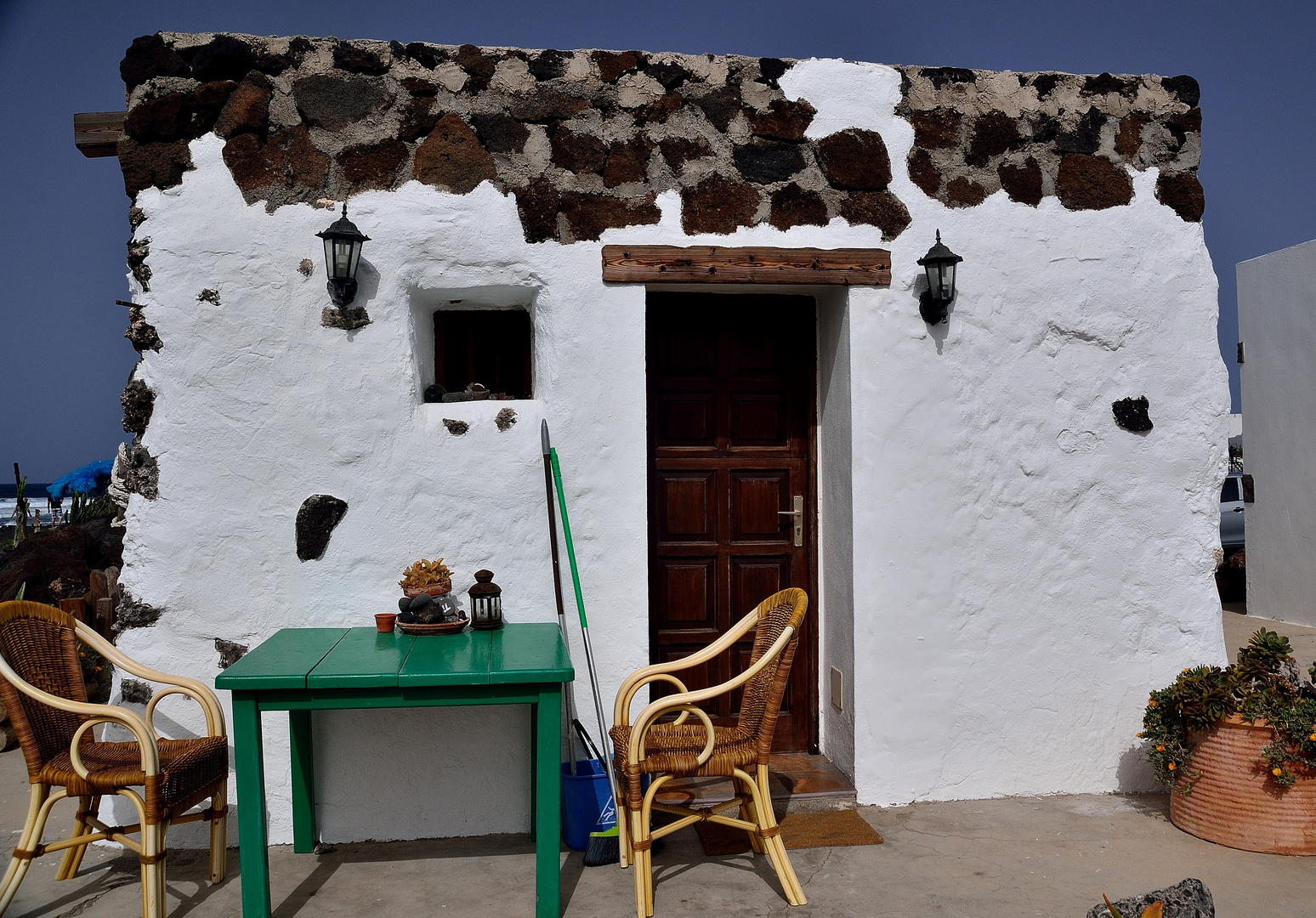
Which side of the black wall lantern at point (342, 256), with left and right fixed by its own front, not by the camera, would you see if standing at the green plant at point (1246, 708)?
left

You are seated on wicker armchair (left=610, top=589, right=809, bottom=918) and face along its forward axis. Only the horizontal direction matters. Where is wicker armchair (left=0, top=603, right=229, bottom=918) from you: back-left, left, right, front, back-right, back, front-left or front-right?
front

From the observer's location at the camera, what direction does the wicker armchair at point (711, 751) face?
facing to the left of the viewer

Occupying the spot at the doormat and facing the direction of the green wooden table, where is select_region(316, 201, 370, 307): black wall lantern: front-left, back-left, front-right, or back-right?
front-right

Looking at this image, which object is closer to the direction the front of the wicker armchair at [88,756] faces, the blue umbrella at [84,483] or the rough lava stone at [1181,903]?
the rough lava stone

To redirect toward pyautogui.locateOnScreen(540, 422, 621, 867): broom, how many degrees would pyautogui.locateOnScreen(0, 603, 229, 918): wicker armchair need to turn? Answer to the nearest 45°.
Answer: approximately 45° to its left

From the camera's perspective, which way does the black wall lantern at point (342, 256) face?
toward the camera

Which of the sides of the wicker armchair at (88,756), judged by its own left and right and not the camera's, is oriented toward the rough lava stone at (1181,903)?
front

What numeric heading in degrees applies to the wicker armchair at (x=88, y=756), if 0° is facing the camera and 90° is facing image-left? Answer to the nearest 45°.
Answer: approximately 315°

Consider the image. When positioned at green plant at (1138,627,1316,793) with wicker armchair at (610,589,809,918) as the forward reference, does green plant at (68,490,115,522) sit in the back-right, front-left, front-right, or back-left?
front-right
